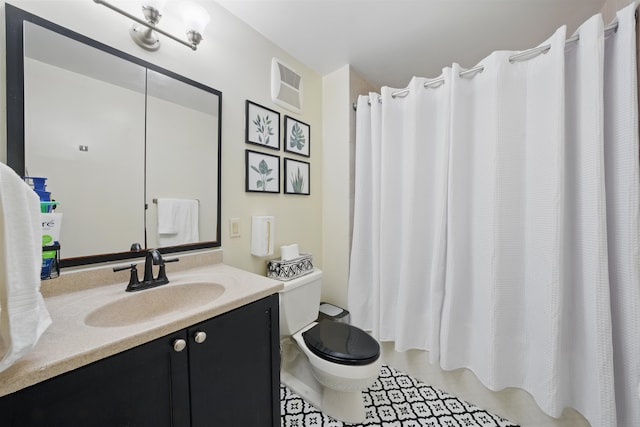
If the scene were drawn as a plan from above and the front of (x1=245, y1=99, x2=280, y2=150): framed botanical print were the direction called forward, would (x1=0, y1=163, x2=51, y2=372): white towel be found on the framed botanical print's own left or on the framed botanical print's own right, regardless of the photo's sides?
on the framed botanical print's own right

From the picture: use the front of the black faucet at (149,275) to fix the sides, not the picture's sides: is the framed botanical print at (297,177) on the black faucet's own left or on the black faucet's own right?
on the black faucet's own left

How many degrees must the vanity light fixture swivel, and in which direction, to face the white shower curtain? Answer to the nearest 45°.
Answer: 0° — it already faces it

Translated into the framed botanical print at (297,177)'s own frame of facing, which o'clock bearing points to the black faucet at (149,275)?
The black faucet is roughly at 3 o'clock from the framed botanical print.

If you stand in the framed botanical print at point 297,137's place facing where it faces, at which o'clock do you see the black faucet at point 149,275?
The black faucet is roughly at 3 o'clock from the framed botanical print.

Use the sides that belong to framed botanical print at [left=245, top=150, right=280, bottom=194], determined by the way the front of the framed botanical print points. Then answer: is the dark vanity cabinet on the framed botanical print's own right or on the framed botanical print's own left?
on the framed botanical print's own right
